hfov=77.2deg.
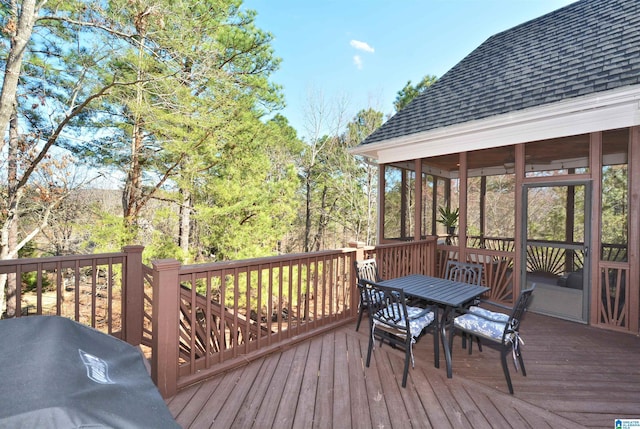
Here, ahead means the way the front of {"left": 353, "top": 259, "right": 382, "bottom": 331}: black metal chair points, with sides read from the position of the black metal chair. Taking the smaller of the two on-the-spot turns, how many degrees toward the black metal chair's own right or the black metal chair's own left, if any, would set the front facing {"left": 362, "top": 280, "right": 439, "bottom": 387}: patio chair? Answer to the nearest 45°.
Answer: approximately 45° to the black metal chair's own right

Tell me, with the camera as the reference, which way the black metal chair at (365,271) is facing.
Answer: facing the viewer and to the right of the viewer

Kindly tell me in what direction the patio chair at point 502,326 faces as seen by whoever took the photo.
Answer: facing away from the viewer and to the left of the viewer

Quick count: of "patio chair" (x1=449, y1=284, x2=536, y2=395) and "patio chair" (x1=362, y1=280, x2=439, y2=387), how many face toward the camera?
0

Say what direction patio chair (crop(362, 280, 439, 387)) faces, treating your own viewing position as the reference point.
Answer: facing away from the viewer and to the right of the viewer

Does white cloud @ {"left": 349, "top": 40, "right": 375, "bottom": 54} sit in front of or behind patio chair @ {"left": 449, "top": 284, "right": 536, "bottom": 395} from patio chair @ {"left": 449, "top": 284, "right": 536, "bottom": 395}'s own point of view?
in front

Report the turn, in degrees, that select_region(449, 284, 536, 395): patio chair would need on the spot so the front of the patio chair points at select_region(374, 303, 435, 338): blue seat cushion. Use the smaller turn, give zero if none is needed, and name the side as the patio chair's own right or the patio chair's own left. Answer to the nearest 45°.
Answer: approximately 45° to the patio chair's own left

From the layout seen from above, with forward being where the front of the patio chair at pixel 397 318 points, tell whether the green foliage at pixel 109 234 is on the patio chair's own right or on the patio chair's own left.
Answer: on the patio chair's own left

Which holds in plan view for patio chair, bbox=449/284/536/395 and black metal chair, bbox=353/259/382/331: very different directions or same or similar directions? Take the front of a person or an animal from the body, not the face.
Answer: very different directions

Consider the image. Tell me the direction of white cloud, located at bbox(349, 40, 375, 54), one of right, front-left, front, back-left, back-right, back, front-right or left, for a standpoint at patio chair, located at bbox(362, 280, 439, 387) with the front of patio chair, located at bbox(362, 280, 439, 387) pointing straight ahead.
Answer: front-left
